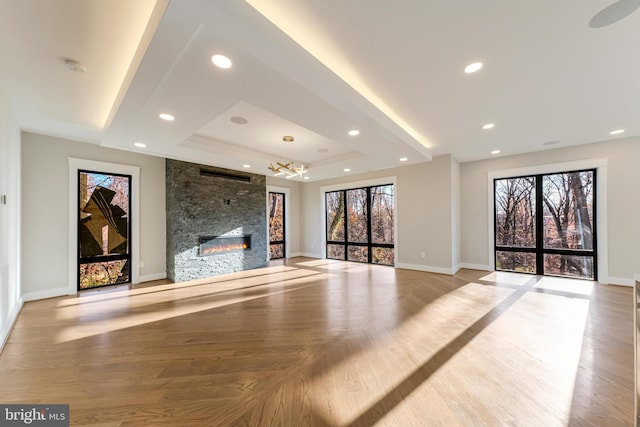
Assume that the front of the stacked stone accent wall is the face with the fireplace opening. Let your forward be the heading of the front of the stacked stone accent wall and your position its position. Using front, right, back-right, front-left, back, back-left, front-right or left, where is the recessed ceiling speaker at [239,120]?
front-right

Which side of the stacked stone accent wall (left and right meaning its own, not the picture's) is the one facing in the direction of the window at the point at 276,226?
left

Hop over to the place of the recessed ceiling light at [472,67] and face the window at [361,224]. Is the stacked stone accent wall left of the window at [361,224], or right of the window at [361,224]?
left

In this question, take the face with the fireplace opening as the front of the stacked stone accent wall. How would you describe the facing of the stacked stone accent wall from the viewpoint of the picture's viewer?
facing the viewer and to the right of the viewer

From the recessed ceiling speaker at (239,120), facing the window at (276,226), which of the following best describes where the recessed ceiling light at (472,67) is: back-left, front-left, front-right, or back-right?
back-right

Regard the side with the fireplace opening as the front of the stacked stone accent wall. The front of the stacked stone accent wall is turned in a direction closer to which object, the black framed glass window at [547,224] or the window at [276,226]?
the black framed glass window

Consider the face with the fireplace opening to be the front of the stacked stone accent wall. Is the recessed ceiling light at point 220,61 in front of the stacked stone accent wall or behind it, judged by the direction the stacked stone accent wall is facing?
in front

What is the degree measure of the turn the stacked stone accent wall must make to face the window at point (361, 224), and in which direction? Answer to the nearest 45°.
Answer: approximately 45° to its left

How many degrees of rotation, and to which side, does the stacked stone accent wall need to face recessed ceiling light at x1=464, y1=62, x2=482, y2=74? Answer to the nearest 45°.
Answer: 0° — it already faces it

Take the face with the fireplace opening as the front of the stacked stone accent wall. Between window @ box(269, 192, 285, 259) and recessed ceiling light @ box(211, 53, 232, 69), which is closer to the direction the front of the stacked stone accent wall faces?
the recessed ceiling light

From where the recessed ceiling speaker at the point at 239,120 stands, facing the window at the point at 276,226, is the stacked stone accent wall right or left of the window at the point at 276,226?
left

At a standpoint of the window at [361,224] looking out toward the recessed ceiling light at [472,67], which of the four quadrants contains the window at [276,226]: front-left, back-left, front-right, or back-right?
back-right
